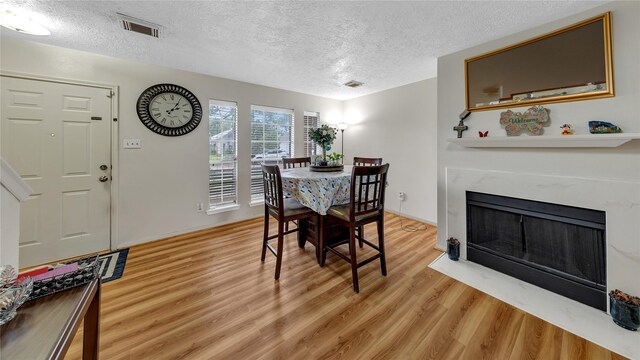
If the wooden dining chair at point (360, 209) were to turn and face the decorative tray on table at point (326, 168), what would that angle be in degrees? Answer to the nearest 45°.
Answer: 0° — it already faces it

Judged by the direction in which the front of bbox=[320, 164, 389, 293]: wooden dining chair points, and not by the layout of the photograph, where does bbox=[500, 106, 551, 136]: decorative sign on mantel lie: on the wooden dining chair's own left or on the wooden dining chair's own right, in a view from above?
on the wooden dining chair's own right

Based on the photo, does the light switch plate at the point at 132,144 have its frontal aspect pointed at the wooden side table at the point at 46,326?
yes

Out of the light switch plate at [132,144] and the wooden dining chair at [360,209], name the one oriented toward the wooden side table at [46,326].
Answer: the light switch plate

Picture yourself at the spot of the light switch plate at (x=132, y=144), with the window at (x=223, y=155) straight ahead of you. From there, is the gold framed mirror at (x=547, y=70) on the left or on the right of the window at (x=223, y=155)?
right

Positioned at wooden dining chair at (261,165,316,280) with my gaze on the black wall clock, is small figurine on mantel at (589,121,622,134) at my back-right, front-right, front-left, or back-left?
back-right

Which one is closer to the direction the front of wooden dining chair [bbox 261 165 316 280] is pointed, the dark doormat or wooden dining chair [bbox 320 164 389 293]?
the wooden dining chair

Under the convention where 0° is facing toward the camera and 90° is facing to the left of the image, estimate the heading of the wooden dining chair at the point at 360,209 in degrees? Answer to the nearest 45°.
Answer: approximately 135°

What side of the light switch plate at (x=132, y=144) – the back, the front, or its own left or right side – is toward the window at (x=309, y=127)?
left

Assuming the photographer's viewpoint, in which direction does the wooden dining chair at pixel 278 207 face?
facing away from the viewer and to the right of the viewer

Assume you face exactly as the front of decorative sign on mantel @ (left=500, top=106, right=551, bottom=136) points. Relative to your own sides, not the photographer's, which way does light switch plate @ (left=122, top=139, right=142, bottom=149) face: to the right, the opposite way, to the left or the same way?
to the left

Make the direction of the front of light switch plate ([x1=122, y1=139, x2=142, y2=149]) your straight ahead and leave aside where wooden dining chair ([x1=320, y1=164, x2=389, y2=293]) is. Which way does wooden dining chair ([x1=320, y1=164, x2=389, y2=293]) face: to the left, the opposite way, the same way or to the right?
the opposite way
